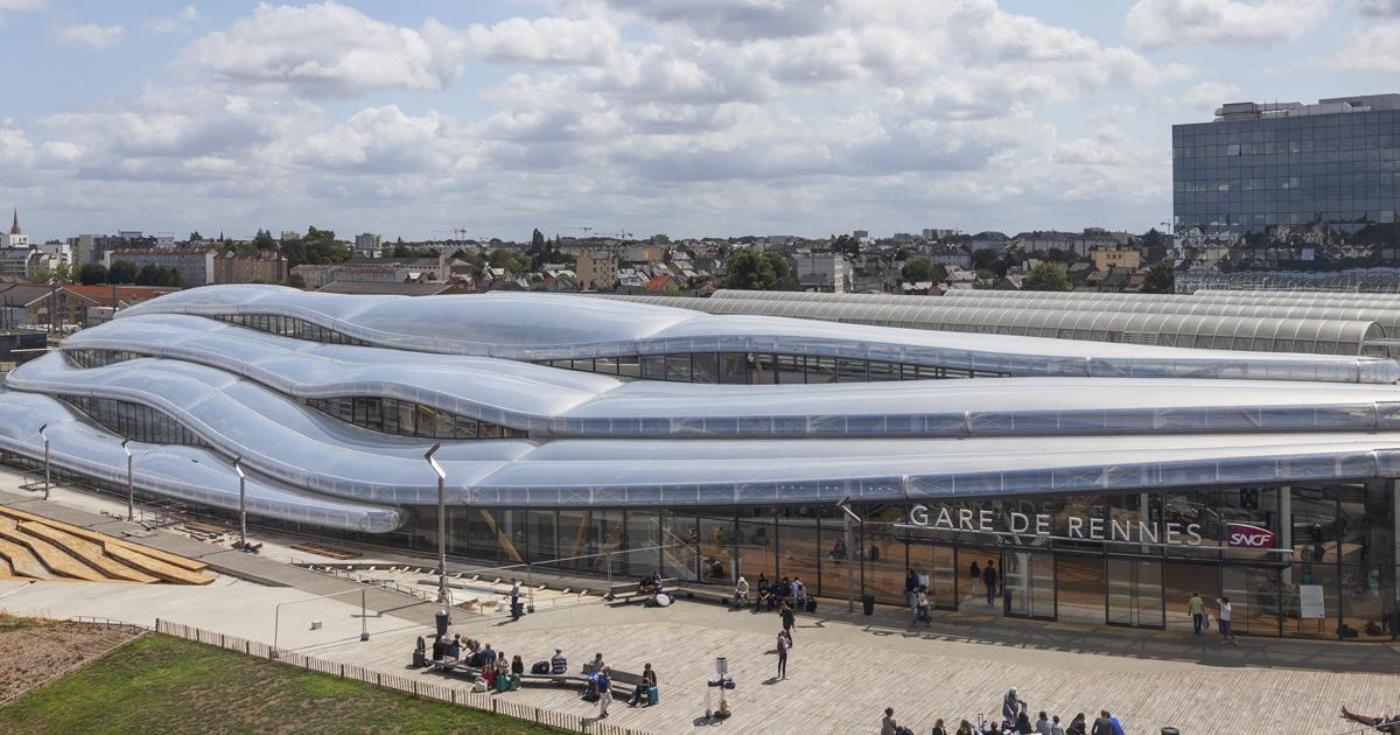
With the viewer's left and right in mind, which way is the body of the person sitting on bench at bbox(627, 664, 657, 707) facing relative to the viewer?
facing the viewer and to the left of the viewer

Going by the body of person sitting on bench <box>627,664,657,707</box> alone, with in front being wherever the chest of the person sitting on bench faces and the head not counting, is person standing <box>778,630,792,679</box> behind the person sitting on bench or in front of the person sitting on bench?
behind

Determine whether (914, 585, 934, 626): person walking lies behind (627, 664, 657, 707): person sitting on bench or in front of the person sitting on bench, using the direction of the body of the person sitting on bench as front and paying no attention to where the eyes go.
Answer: behind

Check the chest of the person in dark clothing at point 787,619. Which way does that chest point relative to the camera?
away from the camera

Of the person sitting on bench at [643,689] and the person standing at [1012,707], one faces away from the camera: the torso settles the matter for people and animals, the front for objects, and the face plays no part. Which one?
the person standing

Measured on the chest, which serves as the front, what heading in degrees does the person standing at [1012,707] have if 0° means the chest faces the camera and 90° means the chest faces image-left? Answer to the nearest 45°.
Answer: approximately 180°

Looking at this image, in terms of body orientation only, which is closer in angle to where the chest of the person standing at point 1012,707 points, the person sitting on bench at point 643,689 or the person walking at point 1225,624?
the person walking

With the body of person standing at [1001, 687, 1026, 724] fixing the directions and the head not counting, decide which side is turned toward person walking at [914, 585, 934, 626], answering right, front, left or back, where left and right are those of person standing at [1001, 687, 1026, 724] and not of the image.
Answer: front
